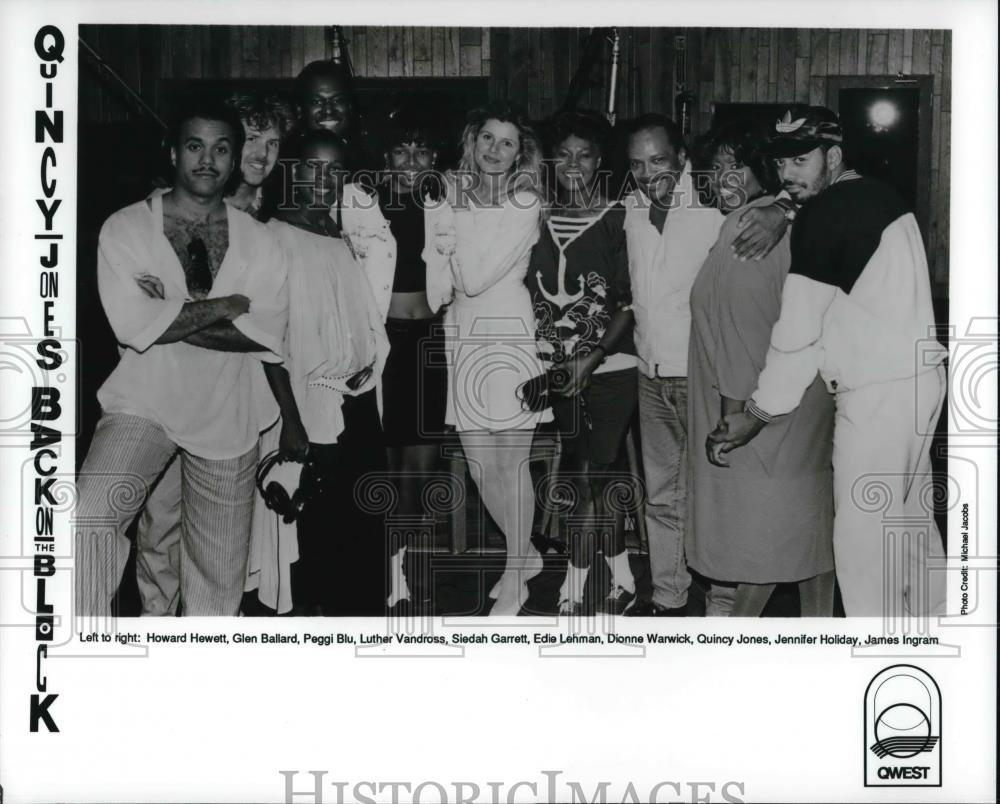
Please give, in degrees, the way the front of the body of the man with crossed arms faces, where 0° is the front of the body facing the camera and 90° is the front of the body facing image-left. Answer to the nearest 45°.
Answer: approximately 0°

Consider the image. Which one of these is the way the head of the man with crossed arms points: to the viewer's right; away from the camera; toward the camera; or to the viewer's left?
toward the camera

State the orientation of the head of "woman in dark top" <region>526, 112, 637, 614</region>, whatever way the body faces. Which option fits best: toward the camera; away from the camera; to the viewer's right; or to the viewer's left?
toward the camera

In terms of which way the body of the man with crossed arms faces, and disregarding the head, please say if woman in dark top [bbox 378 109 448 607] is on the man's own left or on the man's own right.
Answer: on the man's own left
